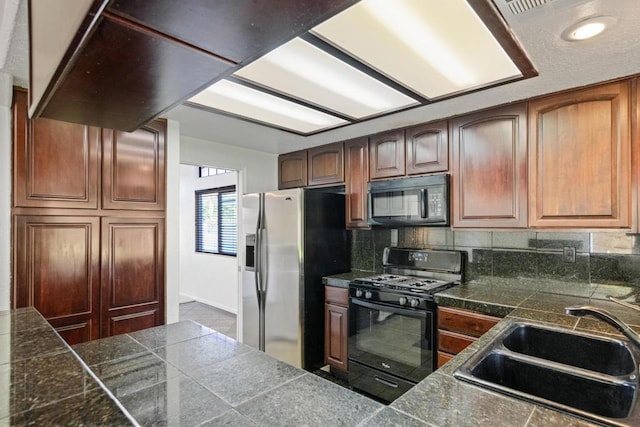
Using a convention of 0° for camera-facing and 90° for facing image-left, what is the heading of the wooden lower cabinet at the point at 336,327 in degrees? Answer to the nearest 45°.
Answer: approximately 45°

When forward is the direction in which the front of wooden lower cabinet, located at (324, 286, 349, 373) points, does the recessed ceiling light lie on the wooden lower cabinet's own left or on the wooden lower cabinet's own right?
on the wooden lower cabinet's own left

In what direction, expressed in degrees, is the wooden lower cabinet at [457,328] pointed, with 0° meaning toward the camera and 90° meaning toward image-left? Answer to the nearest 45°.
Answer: approximately 45°

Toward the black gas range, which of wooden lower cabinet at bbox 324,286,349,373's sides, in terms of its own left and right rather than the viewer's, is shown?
left

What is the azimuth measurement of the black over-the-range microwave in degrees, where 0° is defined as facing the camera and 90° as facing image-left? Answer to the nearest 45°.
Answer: approximately 45°

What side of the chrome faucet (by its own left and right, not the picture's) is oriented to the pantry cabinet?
front

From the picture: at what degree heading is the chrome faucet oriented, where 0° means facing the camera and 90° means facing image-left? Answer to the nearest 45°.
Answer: approximately 90°

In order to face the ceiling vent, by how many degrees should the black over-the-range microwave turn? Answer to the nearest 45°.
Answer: approximately 45° to its left

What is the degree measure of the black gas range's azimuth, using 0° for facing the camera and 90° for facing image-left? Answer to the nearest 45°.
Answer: approximately 45°

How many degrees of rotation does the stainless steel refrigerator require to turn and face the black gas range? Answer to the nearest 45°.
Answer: approximately 90° to its left
